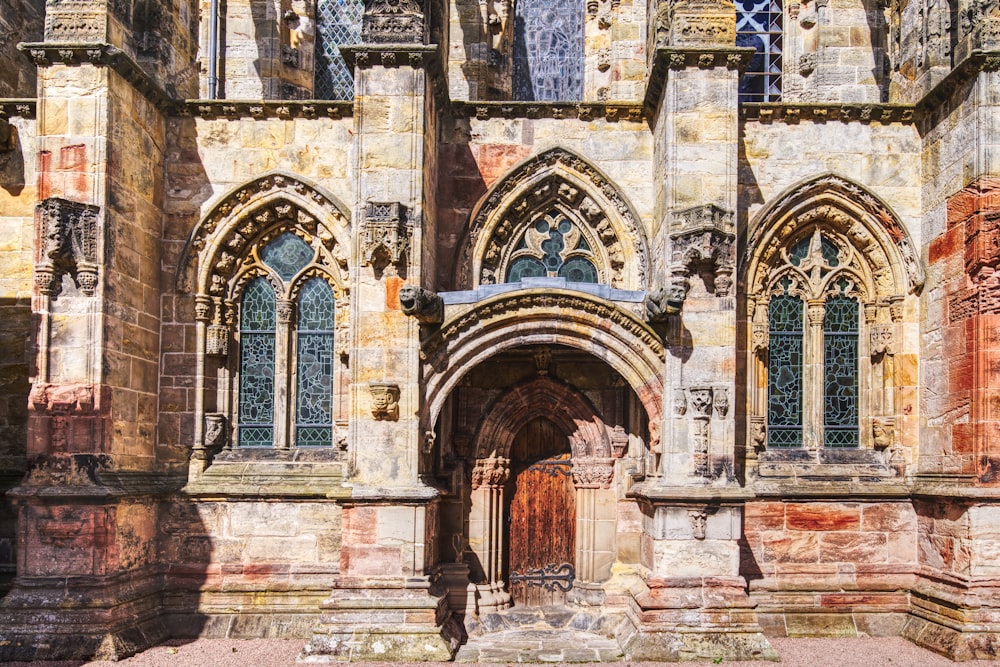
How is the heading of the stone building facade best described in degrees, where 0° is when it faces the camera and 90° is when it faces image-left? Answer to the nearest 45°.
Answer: approximately 0°
